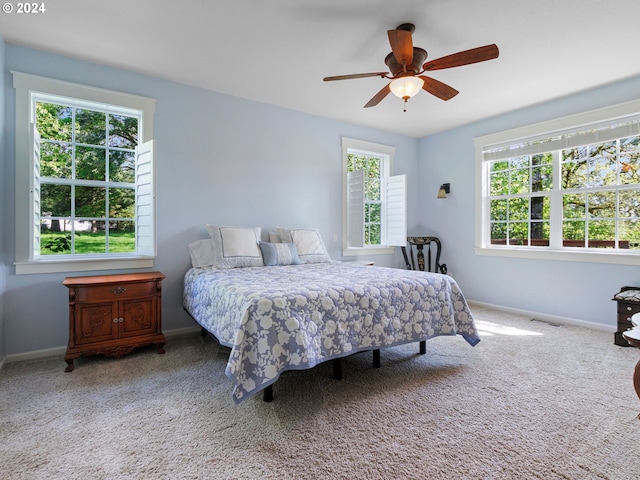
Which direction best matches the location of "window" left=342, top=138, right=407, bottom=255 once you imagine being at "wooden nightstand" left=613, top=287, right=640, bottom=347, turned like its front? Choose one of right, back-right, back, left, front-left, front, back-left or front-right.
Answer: right

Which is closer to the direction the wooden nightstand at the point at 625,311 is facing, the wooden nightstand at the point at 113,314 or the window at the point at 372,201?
the wooden nightstand

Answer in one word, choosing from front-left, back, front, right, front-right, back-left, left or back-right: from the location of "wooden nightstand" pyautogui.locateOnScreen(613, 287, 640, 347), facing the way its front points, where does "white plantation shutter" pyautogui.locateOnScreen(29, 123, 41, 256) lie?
front-right

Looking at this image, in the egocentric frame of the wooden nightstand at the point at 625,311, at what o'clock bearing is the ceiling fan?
The ceiling fan is roughly at 1 o'clock from the wooden nightstand.

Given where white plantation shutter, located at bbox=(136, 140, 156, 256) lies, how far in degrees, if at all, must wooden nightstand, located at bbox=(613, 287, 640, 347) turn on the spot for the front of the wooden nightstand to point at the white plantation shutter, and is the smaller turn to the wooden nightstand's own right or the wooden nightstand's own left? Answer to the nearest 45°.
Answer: approximately 45° to the wooden nightstand's own right
